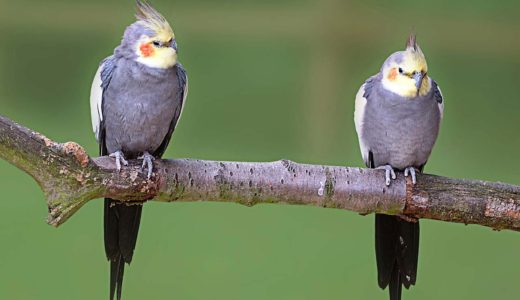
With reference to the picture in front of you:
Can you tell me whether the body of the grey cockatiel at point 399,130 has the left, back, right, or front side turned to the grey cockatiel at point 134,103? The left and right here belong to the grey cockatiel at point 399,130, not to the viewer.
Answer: right

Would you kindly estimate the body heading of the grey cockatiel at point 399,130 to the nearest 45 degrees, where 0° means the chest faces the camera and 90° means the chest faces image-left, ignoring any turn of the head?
approximately 0°
